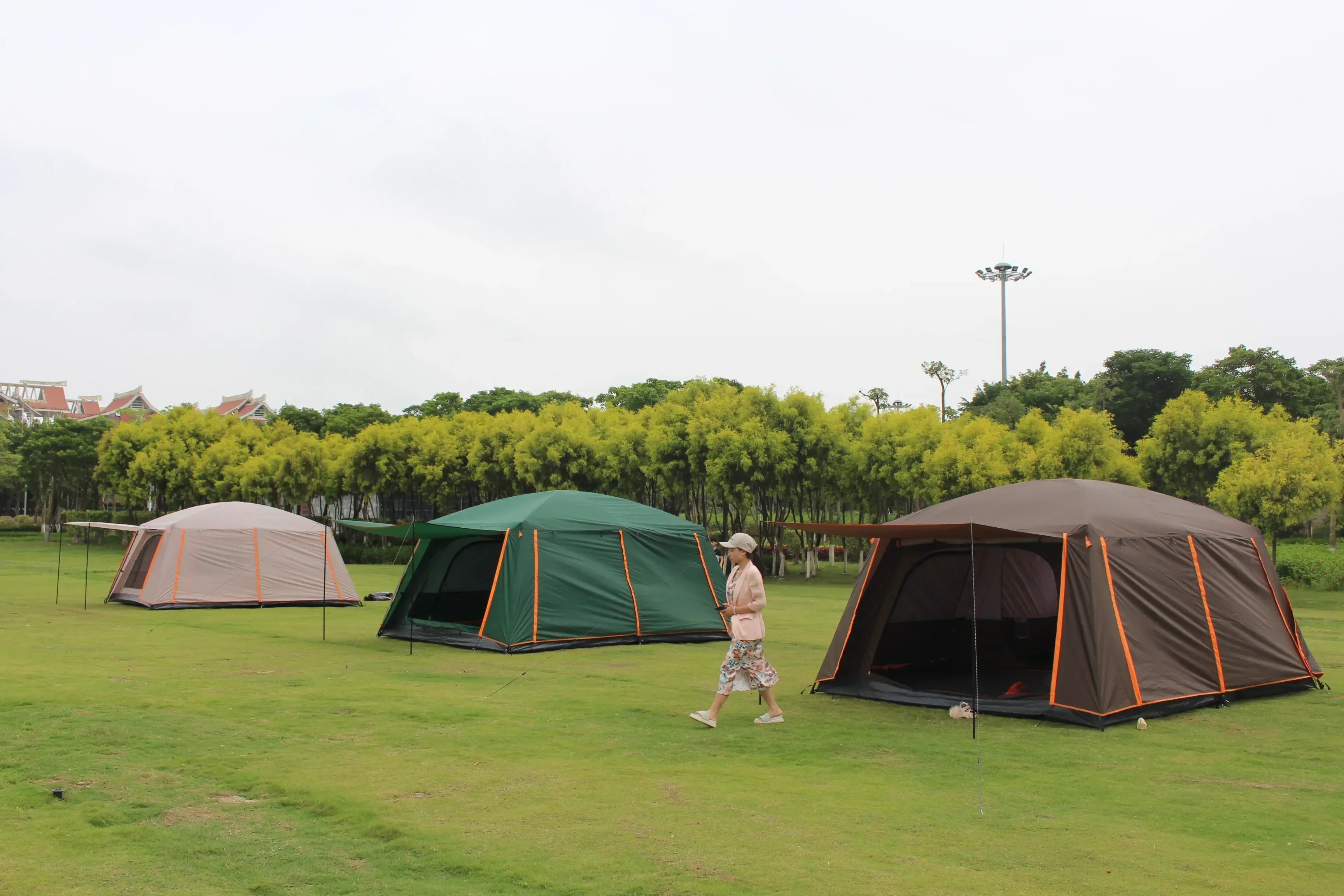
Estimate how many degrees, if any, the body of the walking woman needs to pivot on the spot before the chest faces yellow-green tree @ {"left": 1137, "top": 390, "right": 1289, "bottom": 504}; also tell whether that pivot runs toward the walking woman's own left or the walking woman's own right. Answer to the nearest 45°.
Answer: approximately 135° to the walking woman's own right

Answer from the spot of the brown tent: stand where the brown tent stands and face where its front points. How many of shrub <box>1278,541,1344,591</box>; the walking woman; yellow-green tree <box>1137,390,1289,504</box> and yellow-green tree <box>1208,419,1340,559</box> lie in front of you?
1

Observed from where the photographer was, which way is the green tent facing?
facing the viewer and to the left of the viewer

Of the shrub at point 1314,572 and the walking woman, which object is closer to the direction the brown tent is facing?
the walking woman

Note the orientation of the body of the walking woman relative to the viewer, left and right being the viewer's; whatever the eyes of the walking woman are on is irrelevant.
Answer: facing to the left of the viewer

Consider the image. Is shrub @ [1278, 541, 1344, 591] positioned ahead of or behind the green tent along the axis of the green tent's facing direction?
behind

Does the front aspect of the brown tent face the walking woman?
yes

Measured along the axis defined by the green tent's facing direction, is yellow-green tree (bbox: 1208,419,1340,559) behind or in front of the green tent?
behind

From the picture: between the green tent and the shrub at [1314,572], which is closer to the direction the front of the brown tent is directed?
the green tent
